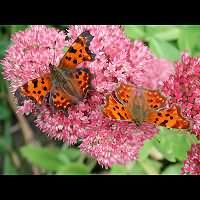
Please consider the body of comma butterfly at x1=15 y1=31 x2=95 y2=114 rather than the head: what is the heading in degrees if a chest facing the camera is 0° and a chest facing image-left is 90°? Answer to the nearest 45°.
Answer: approximately 135°

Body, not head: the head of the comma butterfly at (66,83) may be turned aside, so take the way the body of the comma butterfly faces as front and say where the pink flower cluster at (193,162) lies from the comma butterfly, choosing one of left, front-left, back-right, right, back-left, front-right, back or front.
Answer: back-right

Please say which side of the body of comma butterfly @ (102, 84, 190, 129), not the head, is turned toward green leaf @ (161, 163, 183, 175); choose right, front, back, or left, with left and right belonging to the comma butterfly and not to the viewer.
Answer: front

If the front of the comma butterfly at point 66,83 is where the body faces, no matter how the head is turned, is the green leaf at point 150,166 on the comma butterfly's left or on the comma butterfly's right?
on the comma butterfly's right

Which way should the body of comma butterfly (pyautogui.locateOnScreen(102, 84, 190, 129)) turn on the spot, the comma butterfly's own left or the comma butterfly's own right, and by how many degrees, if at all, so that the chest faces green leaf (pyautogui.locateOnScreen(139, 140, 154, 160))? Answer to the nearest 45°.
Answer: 0° — it already faces it

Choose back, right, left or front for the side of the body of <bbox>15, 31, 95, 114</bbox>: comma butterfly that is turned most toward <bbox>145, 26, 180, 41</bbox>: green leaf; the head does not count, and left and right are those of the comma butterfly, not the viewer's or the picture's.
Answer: right

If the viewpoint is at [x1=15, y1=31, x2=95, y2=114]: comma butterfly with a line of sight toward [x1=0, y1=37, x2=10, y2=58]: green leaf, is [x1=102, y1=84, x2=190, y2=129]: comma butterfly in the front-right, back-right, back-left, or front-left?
back-right
